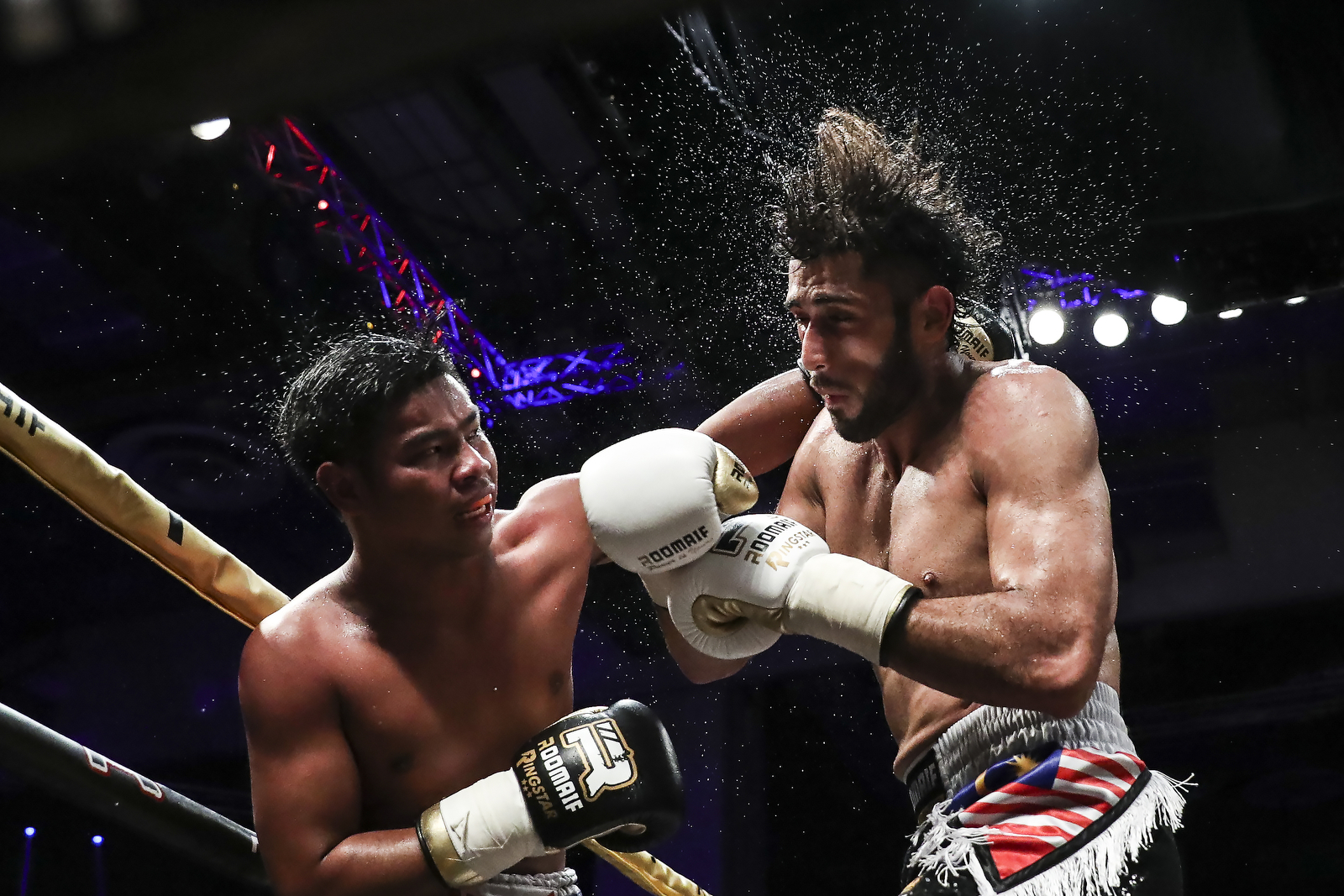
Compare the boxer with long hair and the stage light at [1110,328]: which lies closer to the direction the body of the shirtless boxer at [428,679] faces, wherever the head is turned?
the boxer with long hair

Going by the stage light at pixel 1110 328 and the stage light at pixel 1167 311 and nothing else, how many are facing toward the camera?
2

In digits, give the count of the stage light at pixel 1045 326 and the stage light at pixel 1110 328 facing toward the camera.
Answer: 2

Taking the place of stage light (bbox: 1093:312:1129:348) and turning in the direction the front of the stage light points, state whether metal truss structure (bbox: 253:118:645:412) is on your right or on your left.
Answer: on your right

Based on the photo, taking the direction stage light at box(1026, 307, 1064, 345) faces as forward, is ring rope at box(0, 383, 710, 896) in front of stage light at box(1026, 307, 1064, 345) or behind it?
in front

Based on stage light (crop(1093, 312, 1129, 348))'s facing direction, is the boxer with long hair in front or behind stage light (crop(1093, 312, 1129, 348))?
in front

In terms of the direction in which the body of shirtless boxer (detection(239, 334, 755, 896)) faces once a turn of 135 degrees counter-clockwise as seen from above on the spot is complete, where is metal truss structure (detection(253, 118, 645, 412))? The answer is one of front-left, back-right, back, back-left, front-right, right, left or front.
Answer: front

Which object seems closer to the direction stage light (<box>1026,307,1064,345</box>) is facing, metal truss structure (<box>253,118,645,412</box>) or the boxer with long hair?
the boxer with long hair

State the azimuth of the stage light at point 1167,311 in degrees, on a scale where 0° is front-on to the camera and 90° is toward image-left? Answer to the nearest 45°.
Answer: approximately 0°
